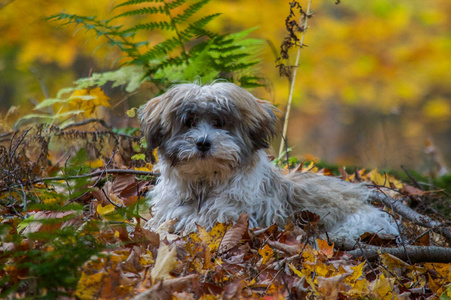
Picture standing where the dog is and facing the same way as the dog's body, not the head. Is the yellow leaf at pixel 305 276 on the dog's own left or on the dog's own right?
on the dog's own left

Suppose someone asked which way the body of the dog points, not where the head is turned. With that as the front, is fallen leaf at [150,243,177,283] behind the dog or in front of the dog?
in front

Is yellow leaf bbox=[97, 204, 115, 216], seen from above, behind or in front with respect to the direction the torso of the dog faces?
in front

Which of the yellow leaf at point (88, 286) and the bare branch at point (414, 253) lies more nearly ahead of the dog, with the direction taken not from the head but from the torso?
the yellow leaf

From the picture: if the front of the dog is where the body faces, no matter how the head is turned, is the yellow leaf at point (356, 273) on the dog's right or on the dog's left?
on the dog's left

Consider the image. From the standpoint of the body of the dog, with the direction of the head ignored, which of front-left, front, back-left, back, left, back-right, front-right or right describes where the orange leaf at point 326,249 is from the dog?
left

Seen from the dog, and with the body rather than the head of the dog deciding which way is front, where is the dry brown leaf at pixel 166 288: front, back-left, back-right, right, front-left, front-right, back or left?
front-left

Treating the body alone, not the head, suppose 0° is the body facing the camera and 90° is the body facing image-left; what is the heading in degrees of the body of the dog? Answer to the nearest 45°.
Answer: approximately 45°

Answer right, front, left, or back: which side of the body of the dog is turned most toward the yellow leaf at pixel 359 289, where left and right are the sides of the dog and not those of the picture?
left

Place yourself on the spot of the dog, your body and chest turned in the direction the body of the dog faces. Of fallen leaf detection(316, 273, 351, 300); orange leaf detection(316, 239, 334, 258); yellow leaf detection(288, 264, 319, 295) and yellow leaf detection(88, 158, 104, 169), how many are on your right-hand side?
1

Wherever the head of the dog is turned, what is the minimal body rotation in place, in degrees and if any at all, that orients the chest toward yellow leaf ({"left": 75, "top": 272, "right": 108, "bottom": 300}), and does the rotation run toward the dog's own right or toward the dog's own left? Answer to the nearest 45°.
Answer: approximately 45° to the dog's own left

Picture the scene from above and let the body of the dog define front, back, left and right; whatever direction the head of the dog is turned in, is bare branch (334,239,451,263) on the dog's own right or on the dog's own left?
on the dog's own left

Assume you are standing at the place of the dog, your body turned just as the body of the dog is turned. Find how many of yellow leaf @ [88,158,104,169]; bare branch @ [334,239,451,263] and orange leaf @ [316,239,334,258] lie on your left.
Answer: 2
